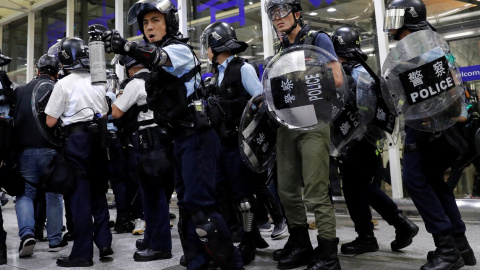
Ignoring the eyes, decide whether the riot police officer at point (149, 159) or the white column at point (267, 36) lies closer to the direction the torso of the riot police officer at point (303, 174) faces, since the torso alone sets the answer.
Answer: the riot police officer

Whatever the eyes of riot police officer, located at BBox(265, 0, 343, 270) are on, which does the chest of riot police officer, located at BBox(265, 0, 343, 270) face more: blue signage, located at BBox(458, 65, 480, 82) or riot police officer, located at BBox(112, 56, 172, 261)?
the riot police officer

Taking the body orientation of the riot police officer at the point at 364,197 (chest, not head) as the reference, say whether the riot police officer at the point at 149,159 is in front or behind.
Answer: in front

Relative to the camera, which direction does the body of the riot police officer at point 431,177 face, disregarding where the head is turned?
to the viewer's left

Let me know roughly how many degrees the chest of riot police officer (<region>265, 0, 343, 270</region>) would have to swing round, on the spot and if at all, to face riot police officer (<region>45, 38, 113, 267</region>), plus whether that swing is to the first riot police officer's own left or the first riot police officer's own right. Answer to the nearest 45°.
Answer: approximately 45° to the first riot police officer's own right

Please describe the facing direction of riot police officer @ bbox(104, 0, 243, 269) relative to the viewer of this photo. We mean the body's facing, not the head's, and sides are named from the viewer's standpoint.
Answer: facing the viewer and to the left of the viewer

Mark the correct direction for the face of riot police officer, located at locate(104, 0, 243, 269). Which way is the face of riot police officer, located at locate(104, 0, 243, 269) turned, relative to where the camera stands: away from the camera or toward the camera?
toward the camera

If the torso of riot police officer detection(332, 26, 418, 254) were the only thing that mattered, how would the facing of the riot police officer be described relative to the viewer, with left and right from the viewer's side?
facing to the left of the viewer

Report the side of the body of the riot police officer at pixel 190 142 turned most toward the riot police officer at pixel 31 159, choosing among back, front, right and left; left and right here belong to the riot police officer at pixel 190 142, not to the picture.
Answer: right

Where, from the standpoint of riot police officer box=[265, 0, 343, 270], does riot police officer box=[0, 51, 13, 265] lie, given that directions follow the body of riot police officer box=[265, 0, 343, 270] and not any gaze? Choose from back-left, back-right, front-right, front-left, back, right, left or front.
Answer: front-right
